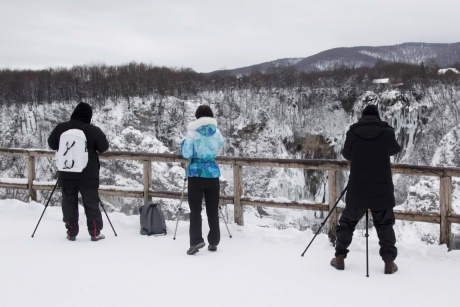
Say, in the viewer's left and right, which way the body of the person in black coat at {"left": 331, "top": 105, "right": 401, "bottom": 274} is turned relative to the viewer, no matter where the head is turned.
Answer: facing away from the viewer

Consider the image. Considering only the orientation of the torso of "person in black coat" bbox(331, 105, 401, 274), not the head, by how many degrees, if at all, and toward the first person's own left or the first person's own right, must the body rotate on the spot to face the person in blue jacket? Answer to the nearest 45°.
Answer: approximately 90° to the first person's own left

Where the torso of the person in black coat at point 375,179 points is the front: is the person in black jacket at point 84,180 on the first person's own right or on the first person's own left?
on the first person's own left

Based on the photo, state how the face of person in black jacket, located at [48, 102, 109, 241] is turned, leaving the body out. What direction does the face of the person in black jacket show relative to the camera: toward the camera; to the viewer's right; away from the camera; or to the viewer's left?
away from the camera
